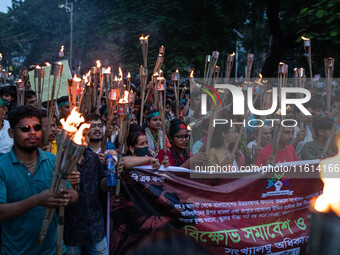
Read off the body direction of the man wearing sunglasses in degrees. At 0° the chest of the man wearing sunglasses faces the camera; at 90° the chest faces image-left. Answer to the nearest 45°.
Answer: approximately 315°

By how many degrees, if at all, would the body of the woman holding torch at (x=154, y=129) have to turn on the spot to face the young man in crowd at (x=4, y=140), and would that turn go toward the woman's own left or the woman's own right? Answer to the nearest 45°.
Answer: approximately 90° to the woman's own right

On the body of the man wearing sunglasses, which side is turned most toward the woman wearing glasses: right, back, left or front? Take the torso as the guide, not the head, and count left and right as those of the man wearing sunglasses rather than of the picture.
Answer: left

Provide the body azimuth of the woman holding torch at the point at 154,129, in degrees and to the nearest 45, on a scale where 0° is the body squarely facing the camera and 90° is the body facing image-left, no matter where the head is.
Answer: approximately 315°

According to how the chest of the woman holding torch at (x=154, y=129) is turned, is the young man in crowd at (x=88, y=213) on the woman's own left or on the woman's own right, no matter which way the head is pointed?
on the woman's own right

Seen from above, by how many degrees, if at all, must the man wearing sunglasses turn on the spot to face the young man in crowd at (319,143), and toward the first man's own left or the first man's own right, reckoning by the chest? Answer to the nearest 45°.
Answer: approximately 90° to the first man's own left
